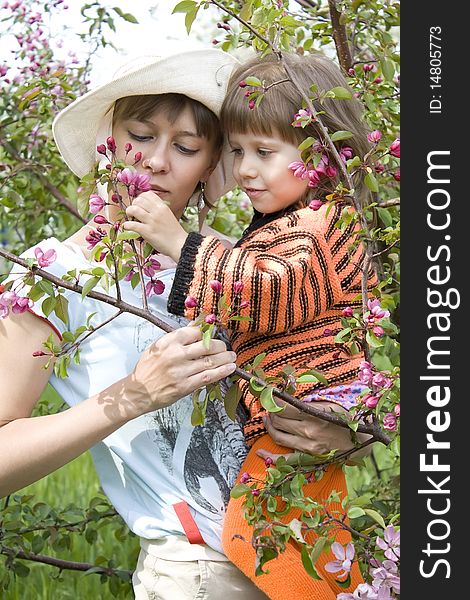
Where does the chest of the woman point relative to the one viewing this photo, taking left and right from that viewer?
facing the viewer and to the right of the viewer
